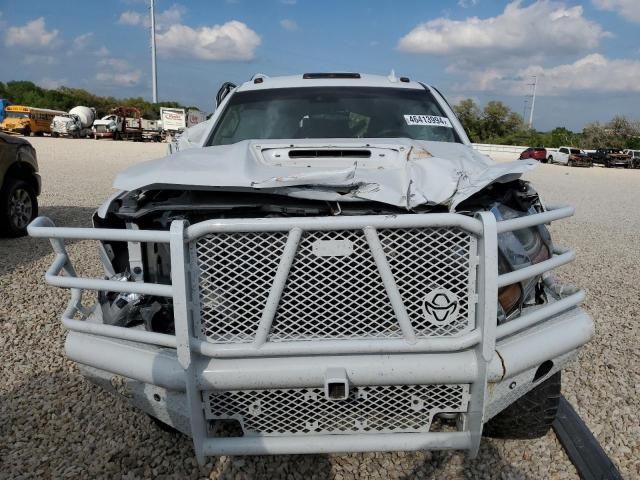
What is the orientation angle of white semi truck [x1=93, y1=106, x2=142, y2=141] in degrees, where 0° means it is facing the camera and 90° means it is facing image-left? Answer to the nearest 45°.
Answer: approximately 45°

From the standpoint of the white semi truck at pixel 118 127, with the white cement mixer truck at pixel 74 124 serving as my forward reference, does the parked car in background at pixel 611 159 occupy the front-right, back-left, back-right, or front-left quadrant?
back-left

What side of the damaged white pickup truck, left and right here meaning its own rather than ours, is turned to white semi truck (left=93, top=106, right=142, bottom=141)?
back

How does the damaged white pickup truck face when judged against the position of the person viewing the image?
facing the viewer

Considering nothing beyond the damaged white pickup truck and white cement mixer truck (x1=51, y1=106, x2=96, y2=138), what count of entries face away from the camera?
0

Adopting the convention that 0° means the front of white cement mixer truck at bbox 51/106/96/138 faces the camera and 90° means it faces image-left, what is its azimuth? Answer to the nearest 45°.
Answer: approximately 45°

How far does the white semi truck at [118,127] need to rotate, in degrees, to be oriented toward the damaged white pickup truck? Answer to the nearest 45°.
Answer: approximately 45° to its left

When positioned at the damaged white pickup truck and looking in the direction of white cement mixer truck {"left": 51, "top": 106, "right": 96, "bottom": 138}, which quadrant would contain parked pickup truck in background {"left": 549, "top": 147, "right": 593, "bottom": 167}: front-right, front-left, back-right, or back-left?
front-right

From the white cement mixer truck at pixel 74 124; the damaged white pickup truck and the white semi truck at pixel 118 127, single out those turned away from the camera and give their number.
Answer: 0

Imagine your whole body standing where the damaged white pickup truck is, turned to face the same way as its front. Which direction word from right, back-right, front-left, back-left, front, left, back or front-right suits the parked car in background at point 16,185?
back-right

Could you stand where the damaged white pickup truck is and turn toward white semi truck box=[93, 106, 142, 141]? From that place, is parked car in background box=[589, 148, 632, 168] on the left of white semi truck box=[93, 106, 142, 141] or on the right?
right

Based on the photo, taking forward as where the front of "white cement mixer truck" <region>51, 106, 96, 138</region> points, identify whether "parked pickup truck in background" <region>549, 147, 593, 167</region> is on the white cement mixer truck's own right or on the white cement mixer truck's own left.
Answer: on the white cement mixer truck's own left

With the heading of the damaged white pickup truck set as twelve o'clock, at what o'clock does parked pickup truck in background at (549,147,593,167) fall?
The parked pickup truck in background is roughly at 7 o'clock from the damaged white pickup truck.

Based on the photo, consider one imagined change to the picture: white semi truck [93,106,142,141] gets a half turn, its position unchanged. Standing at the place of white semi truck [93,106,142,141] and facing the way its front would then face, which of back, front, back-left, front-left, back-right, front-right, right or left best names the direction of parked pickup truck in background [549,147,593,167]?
right

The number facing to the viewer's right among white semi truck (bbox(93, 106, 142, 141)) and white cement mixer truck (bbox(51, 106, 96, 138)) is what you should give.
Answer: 0

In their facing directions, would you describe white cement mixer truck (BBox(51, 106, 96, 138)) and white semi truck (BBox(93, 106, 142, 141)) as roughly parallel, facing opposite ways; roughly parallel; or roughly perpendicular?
roughly parallel

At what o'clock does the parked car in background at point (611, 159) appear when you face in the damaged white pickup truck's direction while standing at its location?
The parked car in background is roughly at 7 o'clock from the damaged white pickup truck.

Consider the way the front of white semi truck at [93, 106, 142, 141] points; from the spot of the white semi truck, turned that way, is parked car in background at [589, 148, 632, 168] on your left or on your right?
on your left

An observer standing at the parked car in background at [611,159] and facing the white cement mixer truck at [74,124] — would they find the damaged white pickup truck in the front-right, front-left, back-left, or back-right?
front-left

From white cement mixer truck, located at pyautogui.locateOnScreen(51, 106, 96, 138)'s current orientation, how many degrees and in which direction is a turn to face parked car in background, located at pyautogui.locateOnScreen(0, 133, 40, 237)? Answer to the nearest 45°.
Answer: approximately 45° to its left
